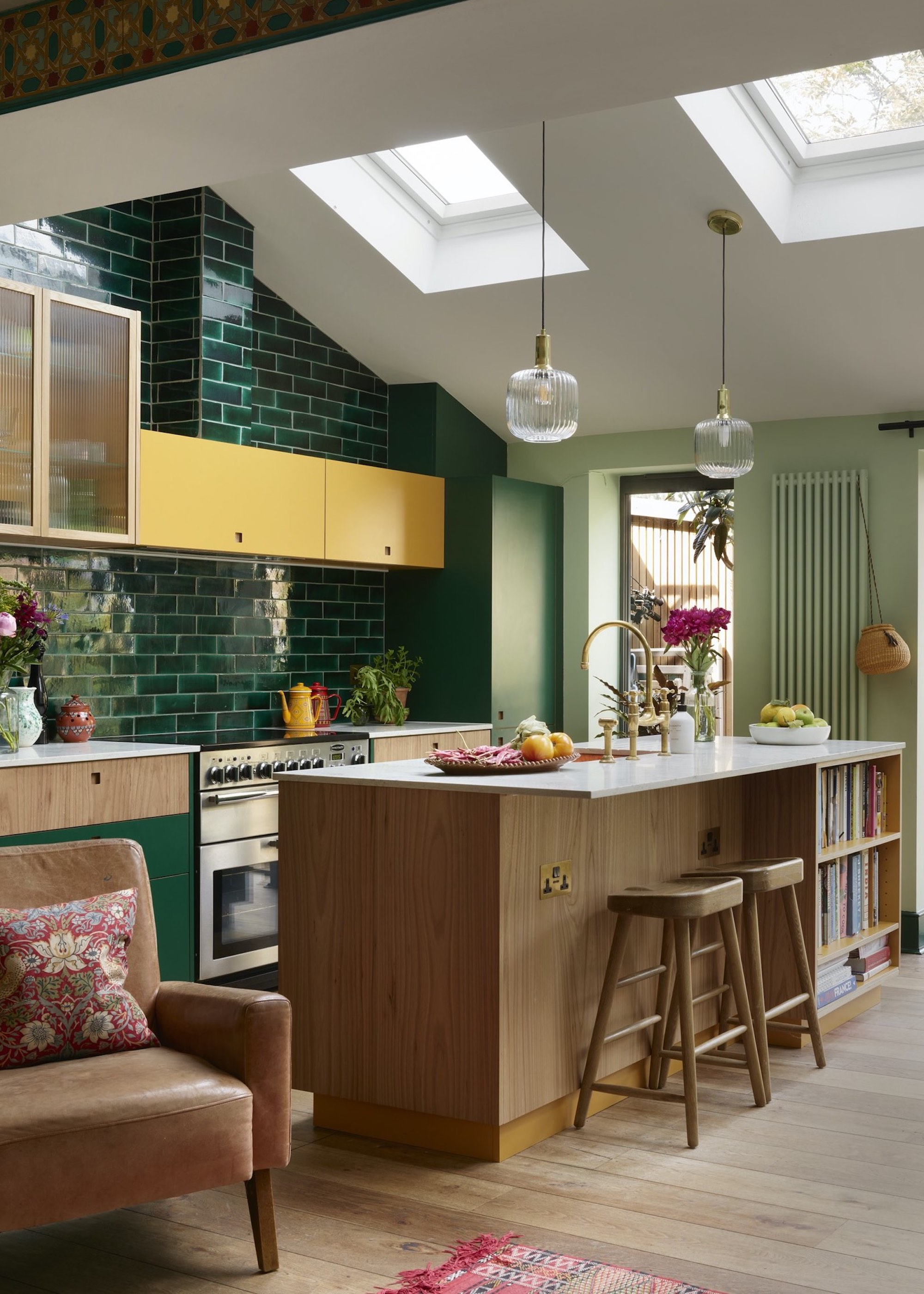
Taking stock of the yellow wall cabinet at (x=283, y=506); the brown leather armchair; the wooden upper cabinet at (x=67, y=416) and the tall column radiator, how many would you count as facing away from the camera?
0

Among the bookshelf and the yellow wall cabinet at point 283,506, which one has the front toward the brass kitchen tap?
the yellow wall cabinet

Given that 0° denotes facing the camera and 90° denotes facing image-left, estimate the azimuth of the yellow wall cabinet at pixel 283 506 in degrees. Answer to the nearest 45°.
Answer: approximately 315°

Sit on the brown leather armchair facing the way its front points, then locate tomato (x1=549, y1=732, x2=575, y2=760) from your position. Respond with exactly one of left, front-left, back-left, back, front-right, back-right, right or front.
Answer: left

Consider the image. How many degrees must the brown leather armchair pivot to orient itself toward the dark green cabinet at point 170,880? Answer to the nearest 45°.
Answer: approximately 135° to its left

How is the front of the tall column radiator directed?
toward the camera

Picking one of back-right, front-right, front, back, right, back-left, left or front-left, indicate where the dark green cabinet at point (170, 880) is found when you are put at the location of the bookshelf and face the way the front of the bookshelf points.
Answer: back-right

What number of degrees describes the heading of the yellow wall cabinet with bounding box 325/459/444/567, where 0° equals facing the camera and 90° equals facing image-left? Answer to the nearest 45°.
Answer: approximately 315°

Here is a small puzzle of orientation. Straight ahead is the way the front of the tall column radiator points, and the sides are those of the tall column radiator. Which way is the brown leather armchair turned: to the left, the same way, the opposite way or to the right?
to the left

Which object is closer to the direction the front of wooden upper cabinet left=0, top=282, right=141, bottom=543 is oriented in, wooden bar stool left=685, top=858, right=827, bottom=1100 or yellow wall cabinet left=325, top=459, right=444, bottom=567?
the wooden bar stool

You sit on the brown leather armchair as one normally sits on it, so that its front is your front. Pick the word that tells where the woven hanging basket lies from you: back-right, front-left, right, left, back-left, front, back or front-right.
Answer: left

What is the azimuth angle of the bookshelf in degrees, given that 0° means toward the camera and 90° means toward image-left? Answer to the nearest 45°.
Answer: approximately 315°

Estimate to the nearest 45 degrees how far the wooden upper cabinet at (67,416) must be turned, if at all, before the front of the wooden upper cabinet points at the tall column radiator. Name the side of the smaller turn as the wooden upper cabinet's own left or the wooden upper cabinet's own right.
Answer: approximately 45° to the wooden upper cabinet's own left

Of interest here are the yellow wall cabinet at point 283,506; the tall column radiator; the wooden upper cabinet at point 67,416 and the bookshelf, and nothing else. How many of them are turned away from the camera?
0

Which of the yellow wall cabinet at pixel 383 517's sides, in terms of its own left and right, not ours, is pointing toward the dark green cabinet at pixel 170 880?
right
